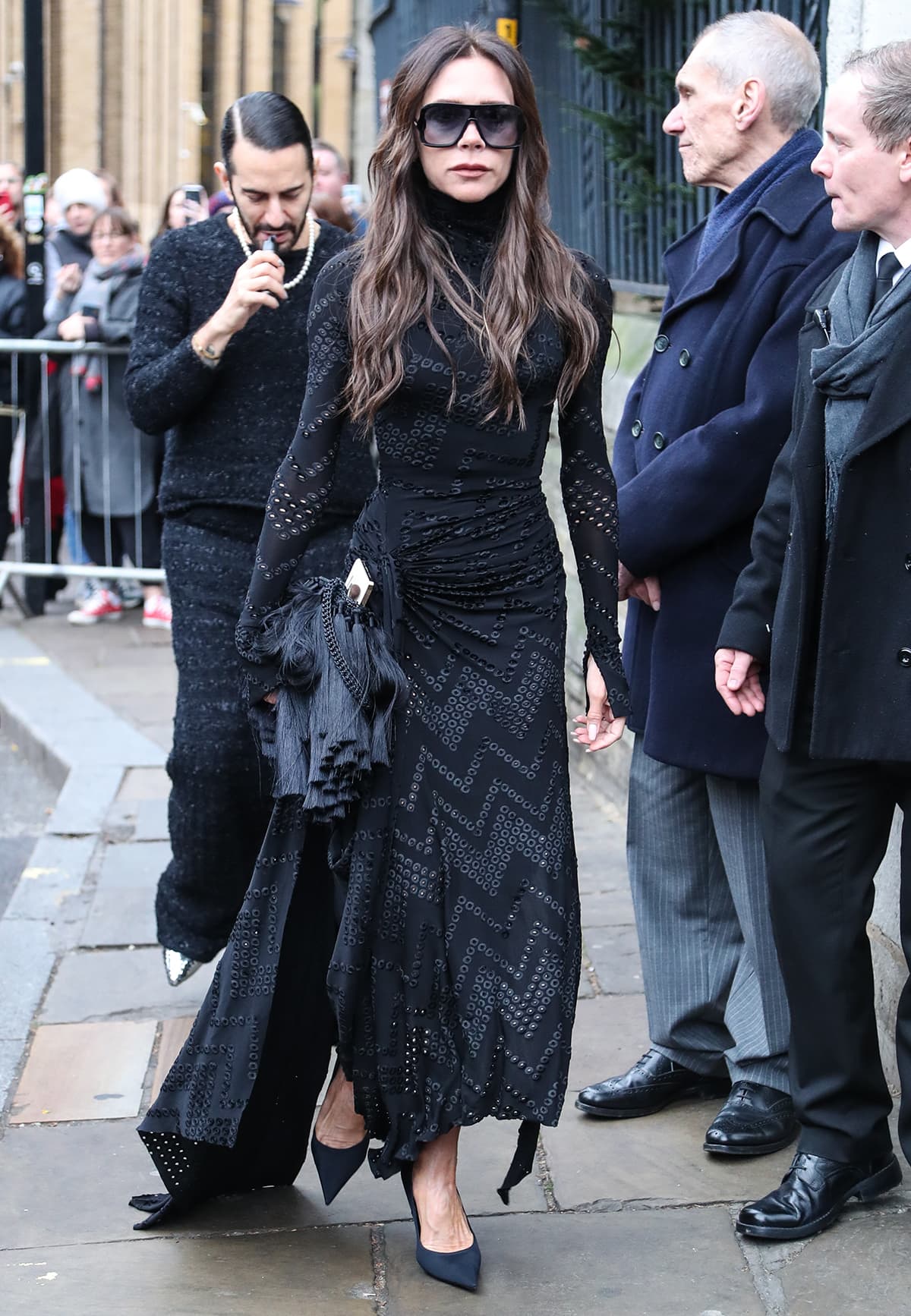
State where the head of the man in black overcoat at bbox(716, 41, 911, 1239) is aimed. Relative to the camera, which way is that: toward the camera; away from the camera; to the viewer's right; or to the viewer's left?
to the viewer's left

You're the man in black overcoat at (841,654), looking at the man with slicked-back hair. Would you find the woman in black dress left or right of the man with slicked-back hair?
left

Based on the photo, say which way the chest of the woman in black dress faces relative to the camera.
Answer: toward the camera

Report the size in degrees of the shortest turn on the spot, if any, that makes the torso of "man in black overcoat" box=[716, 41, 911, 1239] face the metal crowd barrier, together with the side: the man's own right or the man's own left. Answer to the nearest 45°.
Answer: approximately 90° to the man's own right

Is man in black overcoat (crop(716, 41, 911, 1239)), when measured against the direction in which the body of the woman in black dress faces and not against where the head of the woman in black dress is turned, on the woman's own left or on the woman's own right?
on the woman's own left

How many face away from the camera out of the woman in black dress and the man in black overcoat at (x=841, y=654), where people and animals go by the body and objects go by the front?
0

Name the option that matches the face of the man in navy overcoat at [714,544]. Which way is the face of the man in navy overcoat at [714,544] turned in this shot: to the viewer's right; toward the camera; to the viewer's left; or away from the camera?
to the viewer's left

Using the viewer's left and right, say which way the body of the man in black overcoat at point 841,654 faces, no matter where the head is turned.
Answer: facing the viewer and to the left of the viewer

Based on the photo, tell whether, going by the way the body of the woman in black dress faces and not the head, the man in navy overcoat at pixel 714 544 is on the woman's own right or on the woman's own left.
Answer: on the woman's own left

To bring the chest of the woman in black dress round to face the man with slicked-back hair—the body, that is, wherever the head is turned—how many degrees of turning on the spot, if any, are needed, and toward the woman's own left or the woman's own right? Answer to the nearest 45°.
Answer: approximately 135° to the woman's own right

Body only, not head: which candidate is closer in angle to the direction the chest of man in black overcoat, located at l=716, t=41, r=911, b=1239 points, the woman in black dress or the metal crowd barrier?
the woman in black dress

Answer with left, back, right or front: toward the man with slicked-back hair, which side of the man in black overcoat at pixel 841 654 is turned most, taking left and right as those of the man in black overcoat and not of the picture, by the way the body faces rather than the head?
right
